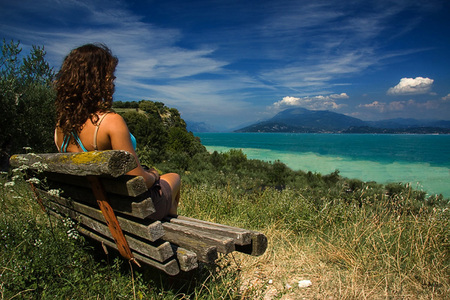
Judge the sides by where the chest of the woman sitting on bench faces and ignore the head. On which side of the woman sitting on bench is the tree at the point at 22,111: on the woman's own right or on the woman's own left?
on the woman's own left

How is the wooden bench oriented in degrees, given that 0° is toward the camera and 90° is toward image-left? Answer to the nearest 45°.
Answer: approximately 225°

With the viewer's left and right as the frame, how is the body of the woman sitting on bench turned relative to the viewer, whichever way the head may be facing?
facing away from the viewer and to the right of the viewer

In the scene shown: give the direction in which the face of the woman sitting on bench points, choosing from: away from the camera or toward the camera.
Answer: away from the camera
